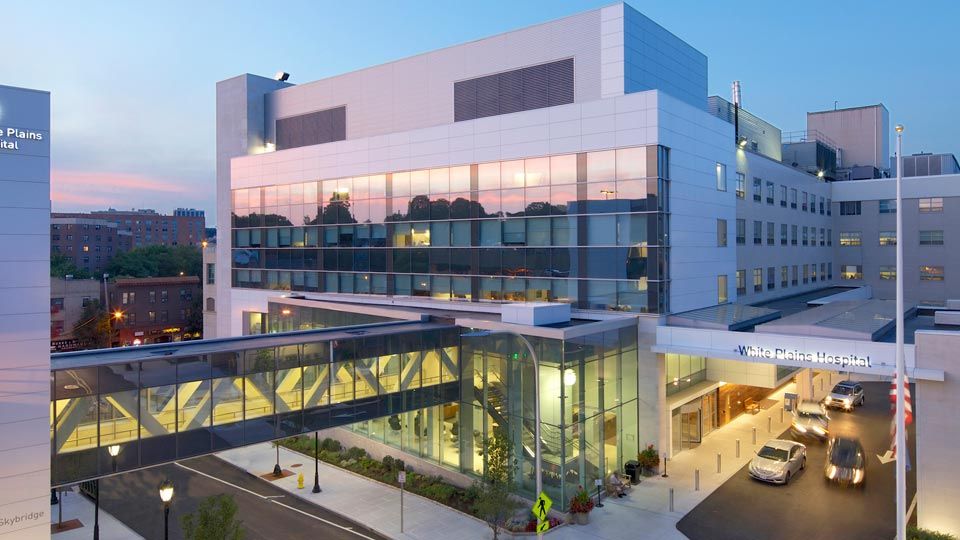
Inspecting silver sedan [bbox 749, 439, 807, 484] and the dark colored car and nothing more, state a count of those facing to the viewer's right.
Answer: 0

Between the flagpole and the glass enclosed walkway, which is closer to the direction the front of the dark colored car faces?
the flagpole

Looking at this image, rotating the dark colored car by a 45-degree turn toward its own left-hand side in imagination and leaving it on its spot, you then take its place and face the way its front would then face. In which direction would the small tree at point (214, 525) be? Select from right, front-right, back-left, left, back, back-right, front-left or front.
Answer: right

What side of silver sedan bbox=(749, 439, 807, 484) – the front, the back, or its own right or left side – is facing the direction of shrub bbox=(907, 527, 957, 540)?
left

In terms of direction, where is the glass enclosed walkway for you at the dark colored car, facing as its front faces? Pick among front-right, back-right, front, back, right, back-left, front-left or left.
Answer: front-right

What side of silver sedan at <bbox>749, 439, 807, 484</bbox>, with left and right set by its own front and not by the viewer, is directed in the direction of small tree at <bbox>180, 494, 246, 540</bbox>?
front

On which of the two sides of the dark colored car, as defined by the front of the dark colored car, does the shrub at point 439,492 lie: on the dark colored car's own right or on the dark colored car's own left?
on the dark colored car's own right

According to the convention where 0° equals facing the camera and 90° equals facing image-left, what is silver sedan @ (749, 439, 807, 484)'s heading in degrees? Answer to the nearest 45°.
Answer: approximately 45°

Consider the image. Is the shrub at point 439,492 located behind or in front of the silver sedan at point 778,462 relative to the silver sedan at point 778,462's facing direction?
in front

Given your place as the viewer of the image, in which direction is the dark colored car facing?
facing the viewer

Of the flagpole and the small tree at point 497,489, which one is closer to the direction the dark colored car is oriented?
the flagpole

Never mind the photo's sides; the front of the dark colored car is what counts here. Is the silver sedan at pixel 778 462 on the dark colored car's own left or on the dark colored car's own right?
on the dark colored car's own right

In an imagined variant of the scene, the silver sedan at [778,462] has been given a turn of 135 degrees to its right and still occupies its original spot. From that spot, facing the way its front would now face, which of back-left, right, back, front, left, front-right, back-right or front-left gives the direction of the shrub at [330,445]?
left

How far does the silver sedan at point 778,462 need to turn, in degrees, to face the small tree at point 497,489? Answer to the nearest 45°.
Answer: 0° — it already faces it

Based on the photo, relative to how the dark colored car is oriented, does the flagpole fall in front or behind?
in front
